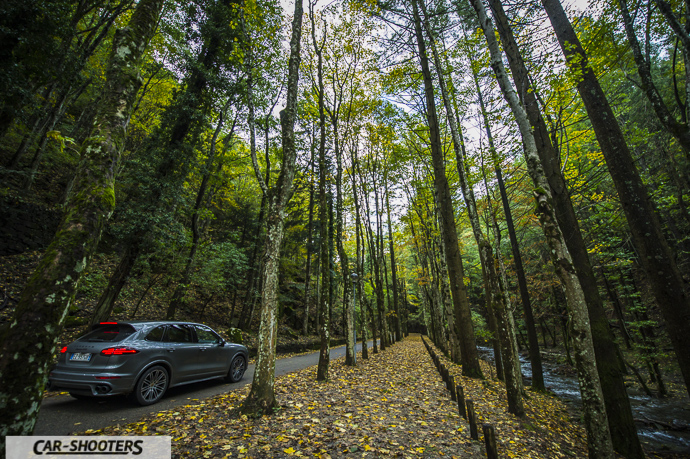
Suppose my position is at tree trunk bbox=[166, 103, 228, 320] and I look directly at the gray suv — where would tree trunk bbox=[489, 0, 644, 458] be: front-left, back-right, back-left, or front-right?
front-left

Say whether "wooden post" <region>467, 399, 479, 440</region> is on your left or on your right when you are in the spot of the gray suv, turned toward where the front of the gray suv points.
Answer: on your right

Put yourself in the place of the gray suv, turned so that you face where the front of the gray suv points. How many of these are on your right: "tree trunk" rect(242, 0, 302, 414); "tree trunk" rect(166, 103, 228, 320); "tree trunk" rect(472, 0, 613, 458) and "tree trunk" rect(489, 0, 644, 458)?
3

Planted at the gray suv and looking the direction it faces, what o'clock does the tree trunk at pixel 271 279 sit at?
The tree trunk is roughly at 3 o'clock from the gray suv.

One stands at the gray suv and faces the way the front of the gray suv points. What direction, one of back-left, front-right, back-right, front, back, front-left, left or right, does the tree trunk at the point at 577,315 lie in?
right

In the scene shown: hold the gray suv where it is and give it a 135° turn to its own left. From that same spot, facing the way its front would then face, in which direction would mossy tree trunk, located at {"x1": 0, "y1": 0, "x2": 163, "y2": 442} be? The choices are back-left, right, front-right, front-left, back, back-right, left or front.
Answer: left

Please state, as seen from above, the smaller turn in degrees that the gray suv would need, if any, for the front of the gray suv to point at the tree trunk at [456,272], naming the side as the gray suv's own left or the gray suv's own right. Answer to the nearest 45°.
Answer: approximately 45° to the gray suv's own right

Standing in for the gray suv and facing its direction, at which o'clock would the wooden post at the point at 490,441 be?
The wooden post is roughly at 3 o'clock from the gray suv.

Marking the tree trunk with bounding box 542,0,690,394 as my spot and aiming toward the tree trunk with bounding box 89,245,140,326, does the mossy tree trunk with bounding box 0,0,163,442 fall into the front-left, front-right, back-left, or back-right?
front-left

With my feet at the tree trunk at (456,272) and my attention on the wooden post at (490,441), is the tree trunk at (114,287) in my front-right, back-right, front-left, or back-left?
front-right

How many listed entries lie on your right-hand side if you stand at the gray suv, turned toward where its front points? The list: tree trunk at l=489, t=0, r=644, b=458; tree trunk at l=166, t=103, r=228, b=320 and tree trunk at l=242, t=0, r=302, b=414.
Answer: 2

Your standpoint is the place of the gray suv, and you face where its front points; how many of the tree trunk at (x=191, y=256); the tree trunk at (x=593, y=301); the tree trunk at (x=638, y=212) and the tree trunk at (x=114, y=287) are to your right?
2

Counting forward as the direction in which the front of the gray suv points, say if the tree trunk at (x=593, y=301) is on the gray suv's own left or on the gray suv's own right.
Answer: on the gray suv's own right

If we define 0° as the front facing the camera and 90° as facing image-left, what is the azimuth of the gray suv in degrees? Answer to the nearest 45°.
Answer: approximately 225°
